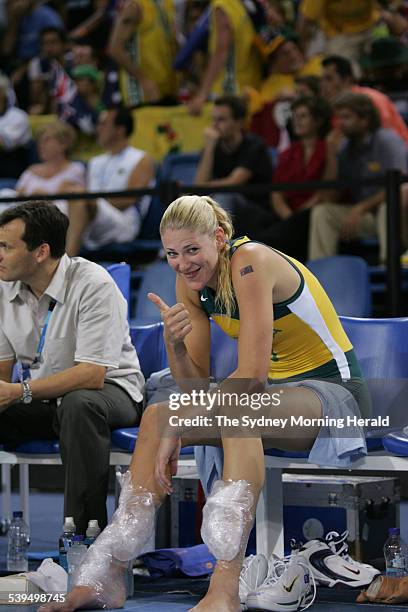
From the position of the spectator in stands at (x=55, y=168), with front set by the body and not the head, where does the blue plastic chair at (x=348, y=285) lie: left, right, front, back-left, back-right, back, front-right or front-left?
left

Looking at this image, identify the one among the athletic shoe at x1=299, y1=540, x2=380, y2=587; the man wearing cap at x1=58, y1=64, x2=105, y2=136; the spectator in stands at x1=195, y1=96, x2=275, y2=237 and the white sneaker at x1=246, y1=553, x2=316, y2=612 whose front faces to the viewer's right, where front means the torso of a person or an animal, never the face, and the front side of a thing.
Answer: the athletic shoe

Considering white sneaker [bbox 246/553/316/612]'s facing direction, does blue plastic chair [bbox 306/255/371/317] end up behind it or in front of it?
behind

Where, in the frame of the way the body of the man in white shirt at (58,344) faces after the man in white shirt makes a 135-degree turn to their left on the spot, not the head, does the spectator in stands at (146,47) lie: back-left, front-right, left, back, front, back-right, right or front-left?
left

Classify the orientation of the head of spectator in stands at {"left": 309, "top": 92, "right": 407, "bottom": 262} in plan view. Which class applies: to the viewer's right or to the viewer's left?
to the viewer's left

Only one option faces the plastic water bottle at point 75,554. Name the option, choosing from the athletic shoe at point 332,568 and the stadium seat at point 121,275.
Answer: the stadium seat

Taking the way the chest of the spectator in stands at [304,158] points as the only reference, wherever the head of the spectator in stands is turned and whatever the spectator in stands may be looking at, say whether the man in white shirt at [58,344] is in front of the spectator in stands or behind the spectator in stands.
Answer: in front

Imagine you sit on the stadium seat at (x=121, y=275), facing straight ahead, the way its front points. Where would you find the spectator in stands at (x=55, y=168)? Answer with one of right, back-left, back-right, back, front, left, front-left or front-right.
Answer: back

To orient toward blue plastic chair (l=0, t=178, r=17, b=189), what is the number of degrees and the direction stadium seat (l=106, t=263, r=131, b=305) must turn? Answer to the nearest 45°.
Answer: approximately 180°

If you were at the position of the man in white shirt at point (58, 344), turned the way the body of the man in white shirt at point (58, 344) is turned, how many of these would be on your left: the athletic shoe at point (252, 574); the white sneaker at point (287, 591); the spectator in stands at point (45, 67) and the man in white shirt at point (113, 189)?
2

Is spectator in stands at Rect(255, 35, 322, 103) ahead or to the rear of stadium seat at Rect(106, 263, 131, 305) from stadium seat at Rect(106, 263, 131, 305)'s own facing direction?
to the rear

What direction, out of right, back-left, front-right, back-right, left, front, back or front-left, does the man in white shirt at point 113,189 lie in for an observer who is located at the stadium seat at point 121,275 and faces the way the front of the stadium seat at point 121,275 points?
back

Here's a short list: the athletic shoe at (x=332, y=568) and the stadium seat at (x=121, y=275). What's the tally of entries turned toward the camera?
1

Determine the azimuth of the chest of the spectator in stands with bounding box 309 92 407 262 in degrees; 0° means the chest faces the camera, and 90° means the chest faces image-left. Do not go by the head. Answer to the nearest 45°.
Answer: approximately 45°

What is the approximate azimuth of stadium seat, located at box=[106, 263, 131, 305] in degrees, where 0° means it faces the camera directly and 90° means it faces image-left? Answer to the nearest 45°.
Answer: approximately 0°

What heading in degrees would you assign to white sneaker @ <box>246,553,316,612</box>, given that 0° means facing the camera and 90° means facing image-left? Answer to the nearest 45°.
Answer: approximately 45°
